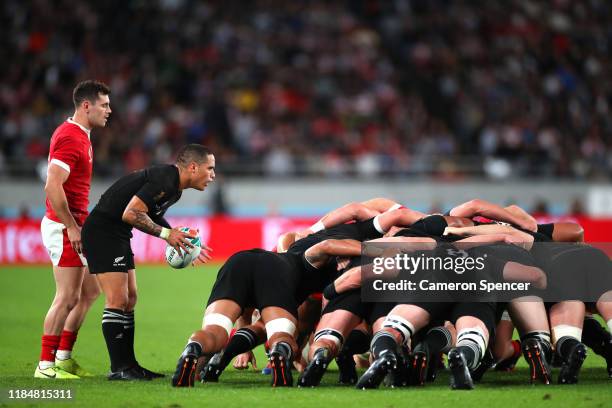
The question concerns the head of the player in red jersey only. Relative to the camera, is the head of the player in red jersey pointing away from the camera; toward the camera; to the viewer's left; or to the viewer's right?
to the viewer's right

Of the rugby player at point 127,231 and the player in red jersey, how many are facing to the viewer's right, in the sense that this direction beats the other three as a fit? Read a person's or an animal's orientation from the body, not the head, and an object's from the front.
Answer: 2

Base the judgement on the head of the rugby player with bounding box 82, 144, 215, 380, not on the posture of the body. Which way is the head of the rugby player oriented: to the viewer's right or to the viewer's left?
to the viewer's right

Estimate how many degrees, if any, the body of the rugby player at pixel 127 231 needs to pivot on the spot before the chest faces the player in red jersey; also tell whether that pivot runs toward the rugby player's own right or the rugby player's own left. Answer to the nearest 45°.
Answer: approximately 135° to the rugby player's own left

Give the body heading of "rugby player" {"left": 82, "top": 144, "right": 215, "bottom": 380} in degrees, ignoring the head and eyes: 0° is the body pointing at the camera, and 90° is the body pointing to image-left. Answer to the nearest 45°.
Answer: approximately 270°

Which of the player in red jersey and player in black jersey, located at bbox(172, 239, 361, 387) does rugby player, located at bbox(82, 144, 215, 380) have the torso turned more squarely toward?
the player in black jersey

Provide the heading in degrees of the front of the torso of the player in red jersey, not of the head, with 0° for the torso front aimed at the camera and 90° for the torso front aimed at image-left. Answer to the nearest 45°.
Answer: approximately 270°
